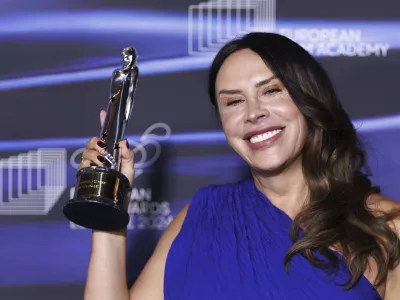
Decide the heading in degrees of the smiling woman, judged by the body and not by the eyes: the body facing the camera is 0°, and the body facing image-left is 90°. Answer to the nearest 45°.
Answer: approximately 0°
